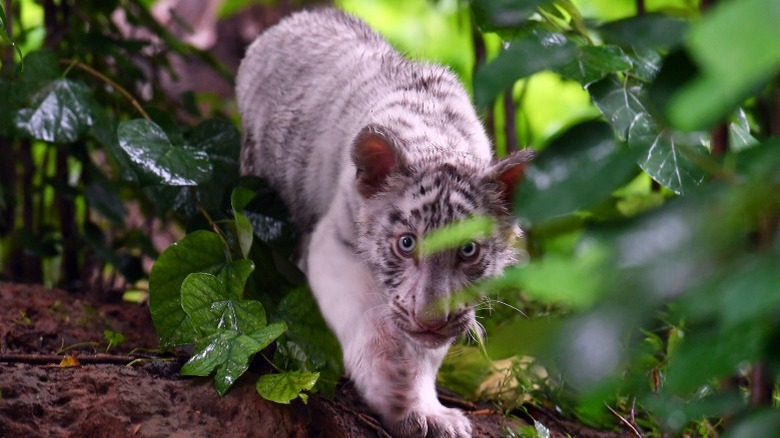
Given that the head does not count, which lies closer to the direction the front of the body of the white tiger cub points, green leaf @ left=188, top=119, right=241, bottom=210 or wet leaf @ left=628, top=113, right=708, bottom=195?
the wet leaf

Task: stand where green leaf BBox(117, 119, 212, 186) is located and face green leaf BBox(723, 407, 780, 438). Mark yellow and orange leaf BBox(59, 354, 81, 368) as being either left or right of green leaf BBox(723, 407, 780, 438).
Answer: right

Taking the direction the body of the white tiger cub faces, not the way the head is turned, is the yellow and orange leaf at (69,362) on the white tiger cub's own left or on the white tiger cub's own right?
on the white tiger cub's own right

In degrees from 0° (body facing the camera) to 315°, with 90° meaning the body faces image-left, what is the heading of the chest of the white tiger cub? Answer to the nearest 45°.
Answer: approximately 315°
